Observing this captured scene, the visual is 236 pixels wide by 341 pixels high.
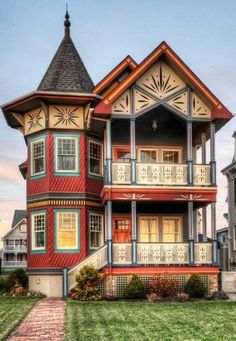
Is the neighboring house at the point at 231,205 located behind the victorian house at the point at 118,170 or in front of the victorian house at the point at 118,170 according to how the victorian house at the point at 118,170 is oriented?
behind

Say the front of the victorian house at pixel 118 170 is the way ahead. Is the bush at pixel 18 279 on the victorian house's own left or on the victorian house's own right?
on the victorian house's own right

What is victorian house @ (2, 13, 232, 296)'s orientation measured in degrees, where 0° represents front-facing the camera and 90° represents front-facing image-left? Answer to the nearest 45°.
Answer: approximately 0°

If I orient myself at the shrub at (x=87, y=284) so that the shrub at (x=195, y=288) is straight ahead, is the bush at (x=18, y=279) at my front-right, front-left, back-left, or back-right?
back-left
